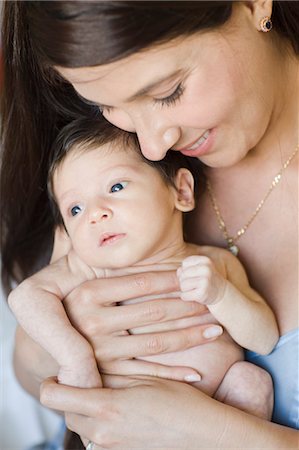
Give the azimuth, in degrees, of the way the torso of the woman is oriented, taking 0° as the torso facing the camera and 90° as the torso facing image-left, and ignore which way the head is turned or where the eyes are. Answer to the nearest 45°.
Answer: approximately 45°

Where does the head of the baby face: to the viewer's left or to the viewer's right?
to the viewer's left

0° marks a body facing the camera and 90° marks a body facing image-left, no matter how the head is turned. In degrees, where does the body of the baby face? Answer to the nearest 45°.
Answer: approximately 0°
